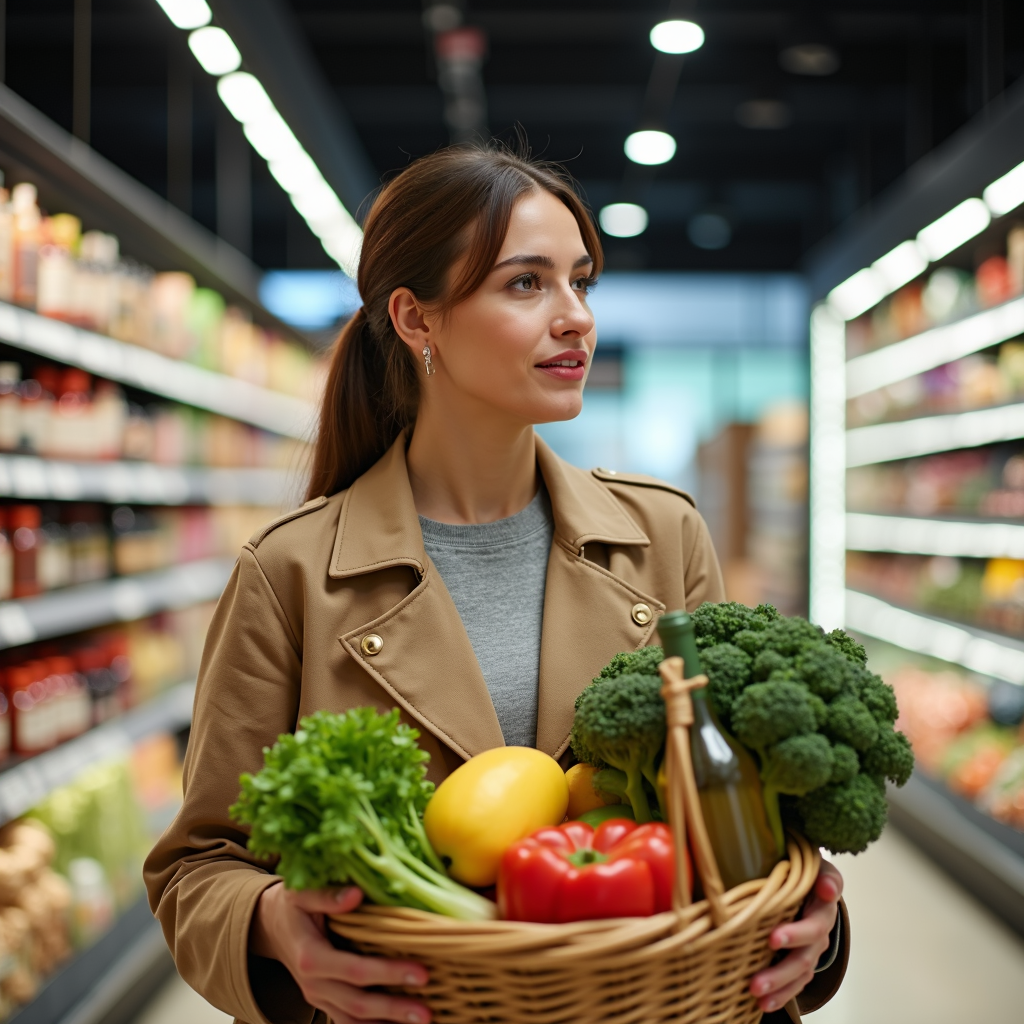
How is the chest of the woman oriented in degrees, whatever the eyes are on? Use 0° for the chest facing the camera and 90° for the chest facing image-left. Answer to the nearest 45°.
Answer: approximately 315°

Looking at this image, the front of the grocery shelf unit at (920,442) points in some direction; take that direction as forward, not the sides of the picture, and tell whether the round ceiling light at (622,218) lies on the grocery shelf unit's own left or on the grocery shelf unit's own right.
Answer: on the grocery shelf unit's own right

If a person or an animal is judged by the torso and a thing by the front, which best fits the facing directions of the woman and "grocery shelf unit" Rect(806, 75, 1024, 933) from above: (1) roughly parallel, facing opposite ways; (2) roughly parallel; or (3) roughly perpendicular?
roughly perpendicular

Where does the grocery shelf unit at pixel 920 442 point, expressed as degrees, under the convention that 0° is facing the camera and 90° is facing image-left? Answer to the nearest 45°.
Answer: approximately 45°

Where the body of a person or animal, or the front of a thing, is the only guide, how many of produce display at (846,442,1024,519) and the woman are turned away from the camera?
0

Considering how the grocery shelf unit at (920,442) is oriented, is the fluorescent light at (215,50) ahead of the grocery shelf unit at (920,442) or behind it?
ahead

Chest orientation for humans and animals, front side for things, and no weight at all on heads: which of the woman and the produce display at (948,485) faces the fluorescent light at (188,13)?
the produce display

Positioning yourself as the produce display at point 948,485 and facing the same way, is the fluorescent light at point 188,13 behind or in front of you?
in front

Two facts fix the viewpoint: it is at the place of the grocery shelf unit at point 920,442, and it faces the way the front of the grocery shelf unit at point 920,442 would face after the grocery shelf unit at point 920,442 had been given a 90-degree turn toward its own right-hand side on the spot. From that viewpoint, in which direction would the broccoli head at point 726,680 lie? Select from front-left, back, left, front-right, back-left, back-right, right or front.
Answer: back-left

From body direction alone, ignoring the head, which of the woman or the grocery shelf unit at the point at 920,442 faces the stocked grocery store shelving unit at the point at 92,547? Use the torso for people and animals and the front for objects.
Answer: the grocery shelf unit

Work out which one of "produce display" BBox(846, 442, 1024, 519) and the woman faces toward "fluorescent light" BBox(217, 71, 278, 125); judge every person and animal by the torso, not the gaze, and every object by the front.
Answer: the produce display

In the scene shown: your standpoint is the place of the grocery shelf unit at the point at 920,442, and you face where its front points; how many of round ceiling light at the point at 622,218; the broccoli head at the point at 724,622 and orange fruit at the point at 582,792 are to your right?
1

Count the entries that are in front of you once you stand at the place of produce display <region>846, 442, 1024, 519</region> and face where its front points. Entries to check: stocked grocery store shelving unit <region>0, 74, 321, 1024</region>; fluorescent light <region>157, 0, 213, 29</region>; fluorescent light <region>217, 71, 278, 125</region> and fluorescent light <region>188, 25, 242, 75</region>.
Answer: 4

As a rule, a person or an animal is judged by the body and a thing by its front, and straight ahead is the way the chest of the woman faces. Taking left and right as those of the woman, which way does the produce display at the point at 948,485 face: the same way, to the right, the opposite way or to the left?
to the right

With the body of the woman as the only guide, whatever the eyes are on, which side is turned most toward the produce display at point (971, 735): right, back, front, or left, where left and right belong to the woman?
left
